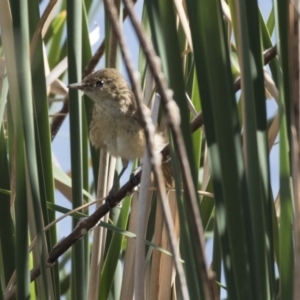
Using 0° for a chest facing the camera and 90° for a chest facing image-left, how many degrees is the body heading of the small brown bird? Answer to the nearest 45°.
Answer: approximately 45°
